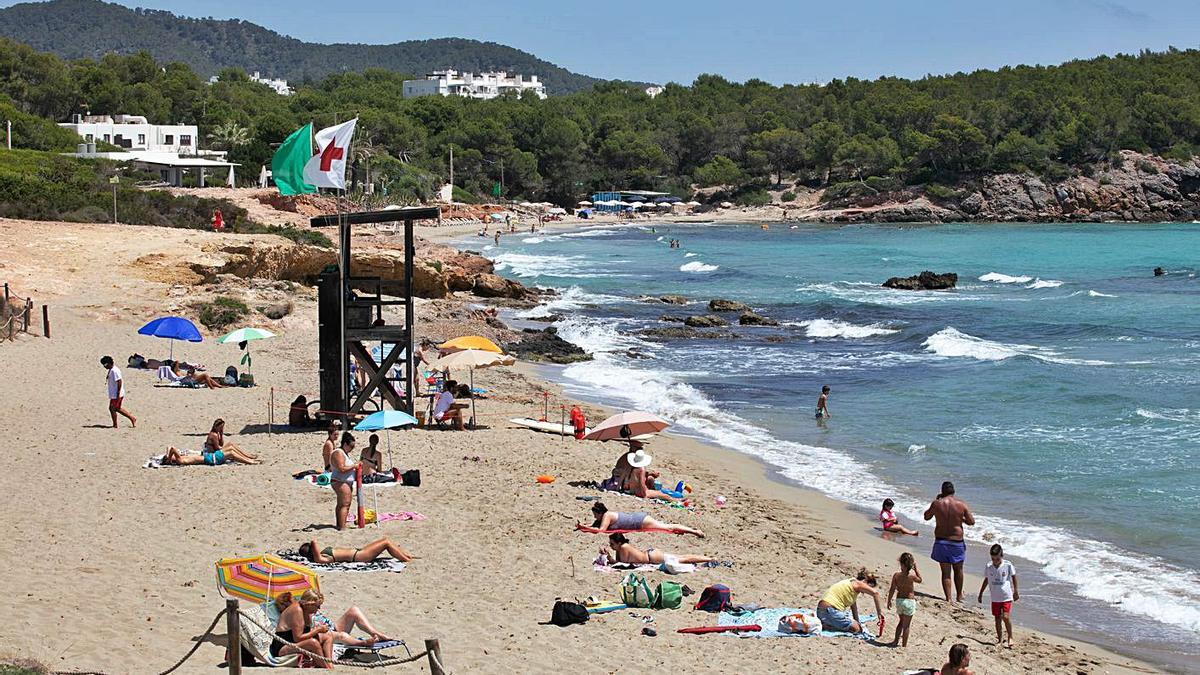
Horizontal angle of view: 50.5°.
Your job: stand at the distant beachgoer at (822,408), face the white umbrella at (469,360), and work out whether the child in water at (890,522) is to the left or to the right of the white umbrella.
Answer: left

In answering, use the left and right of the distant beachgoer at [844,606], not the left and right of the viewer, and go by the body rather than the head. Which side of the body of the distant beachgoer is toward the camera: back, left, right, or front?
right
